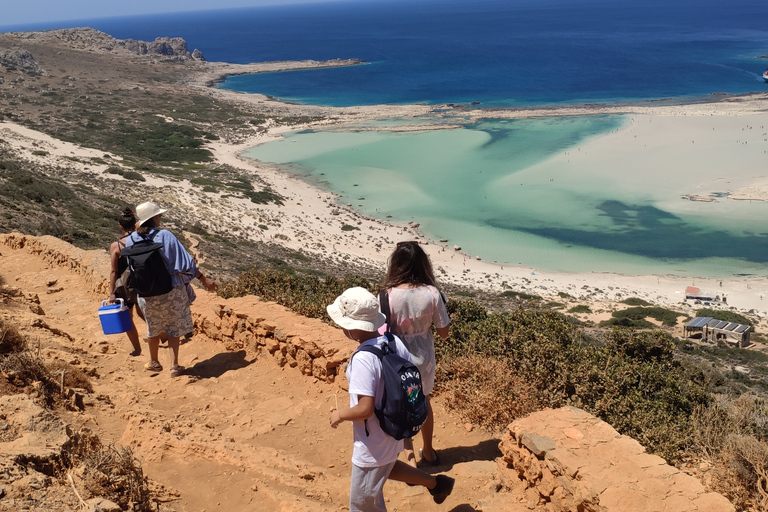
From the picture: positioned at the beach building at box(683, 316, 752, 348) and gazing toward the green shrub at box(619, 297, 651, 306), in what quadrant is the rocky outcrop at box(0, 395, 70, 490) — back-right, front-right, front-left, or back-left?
back-left

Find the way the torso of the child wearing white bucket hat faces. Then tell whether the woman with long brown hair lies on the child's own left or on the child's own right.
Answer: on the child's own right

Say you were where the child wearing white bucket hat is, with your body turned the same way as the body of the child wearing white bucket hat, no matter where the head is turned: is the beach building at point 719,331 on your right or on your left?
on your right

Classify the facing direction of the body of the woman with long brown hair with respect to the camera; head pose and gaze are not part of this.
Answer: away from the camera

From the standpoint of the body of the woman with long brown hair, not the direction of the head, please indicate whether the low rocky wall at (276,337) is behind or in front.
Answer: in front

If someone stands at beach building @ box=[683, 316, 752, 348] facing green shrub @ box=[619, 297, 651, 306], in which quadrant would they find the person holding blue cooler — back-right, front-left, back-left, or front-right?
back-left

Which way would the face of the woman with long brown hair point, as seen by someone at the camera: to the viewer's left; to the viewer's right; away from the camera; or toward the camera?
away from the camera
